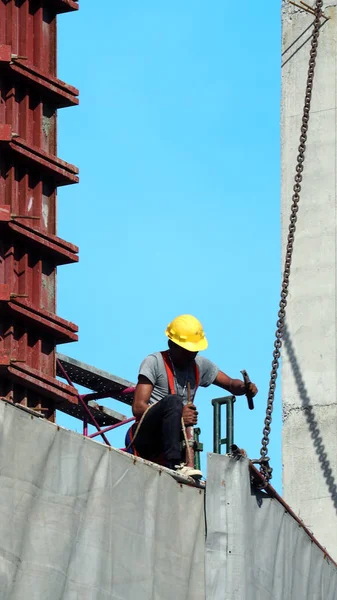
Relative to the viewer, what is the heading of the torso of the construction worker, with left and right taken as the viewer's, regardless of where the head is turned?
facing the viewer and to the right of the viewer

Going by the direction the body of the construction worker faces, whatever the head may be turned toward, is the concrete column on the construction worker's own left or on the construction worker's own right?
on the construction worker's own left
